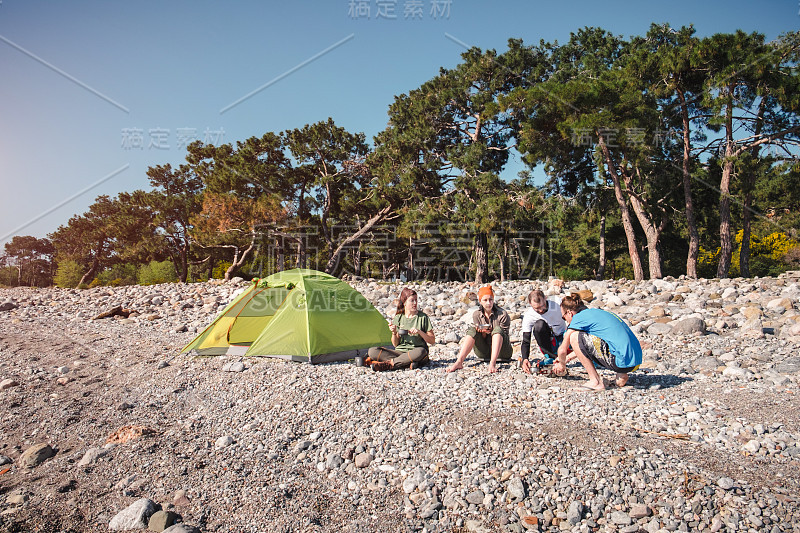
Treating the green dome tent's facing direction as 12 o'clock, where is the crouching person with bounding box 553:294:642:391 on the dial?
The crouching person is roughly at 9 o'clock from the green dome tent.

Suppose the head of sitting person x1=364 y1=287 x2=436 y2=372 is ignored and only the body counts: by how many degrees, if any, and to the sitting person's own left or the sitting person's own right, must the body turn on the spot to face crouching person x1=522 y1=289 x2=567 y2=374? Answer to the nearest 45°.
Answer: approximately 135° to the sitting person's own left

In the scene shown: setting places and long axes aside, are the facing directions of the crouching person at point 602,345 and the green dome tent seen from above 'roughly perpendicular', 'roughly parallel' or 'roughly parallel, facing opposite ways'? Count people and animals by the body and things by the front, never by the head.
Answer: roughly perpendicular

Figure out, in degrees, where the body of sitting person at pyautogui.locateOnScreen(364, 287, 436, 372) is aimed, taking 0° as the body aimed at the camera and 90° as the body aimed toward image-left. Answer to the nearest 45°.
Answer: approximately 45°

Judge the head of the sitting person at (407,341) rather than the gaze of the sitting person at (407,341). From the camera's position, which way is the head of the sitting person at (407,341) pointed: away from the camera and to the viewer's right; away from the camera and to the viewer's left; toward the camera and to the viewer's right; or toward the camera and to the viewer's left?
toward the camera and to the viewer's right

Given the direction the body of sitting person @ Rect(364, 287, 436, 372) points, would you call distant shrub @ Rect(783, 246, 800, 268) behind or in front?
behind

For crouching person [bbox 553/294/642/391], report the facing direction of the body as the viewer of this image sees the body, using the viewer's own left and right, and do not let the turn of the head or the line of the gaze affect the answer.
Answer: facing to the left of the viewer

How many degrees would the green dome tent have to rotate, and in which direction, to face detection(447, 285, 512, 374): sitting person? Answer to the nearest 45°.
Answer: approximately 90° to its left
